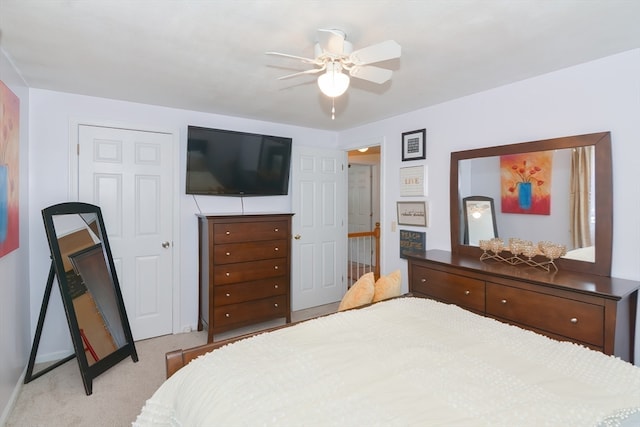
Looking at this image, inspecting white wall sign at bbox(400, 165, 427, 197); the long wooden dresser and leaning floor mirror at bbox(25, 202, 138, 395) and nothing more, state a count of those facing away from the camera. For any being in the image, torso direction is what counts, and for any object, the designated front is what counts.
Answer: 0

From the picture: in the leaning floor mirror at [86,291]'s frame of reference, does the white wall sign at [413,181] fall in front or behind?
in front

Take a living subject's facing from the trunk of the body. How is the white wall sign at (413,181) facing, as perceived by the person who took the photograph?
facing the viewer and to the left of the viewer

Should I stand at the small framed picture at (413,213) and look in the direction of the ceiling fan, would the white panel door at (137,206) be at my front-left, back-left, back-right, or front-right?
front-right

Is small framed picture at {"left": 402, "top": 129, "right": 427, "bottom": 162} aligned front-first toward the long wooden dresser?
no

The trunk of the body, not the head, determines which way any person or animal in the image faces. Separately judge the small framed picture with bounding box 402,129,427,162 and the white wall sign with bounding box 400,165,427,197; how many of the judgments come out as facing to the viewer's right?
0

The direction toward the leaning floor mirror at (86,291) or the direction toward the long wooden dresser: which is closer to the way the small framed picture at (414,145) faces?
the leaning floor mirror

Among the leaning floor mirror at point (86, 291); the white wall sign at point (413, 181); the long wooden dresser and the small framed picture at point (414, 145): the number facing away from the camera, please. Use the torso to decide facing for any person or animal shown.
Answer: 0

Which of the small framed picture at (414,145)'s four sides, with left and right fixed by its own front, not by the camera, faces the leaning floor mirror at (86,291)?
front

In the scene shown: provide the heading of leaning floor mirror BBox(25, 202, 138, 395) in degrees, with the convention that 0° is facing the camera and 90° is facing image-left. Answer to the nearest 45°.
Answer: approximately 315°

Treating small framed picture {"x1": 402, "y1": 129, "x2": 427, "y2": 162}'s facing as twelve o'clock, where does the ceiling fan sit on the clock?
The ceiling fan is roughly at 11 o'clock from the small framed picture.

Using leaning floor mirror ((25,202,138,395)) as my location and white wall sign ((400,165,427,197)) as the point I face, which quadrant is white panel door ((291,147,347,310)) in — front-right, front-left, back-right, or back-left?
front-left

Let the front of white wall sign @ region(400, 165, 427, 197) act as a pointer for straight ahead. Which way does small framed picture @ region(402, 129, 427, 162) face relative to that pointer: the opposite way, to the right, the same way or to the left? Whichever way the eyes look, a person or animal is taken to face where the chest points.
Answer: the same way

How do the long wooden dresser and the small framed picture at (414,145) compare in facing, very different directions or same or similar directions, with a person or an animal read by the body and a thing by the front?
same or similar directions

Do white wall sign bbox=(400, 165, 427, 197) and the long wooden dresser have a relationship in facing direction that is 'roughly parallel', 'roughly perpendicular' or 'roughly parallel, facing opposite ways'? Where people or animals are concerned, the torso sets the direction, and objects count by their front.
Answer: roughly parallel

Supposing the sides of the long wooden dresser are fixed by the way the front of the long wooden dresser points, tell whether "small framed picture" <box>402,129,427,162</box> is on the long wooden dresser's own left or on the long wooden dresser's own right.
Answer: on the long wooden dresser's own right

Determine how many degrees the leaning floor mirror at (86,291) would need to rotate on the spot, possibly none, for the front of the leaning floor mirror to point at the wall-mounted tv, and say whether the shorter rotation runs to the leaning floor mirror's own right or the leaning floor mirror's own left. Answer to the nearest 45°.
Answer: approximately 45° to the leaning floor mirror's own left

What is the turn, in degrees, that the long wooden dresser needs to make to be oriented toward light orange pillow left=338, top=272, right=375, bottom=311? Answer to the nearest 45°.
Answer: approximately 45° to its right
